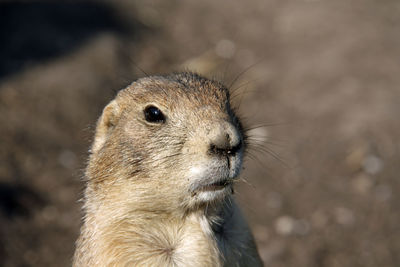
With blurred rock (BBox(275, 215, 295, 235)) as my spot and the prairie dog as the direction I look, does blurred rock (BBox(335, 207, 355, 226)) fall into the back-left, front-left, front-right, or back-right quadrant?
back-left

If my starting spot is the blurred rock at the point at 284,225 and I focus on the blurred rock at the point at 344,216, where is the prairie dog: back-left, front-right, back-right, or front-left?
back-right

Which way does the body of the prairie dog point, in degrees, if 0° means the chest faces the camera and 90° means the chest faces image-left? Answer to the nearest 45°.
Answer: approximately 315°

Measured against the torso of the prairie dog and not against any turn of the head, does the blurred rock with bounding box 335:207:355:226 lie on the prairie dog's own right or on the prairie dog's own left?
on the prairie dog's own left

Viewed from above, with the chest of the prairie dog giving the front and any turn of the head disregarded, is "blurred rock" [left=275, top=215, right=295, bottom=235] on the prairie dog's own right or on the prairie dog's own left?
on the prairie dog's own left
